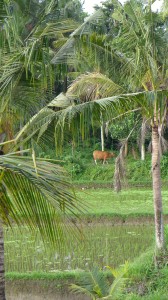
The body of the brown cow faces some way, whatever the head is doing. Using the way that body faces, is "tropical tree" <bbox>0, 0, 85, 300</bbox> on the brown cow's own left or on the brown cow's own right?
on the brown cow's own right

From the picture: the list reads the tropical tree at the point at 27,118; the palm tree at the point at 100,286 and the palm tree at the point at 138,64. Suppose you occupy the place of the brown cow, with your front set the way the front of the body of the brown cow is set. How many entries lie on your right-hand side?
3

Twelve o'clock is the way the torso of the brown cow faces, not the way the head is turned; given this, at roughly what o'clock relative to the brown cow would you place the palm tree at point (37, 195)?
The palm tree is roughly at 3 o'clock from the brown cow.

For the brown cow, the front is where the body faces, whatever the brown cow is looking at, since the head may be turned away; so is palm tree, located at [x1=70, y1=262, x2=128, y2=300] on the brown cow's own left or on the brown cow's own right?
on the brown cow's own right

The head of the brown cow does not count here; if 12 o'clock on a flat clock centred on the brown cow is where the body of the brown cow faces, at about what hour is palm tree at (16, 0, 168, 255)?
The palm tree is roughly at 3 o'clock from the brown cow.
